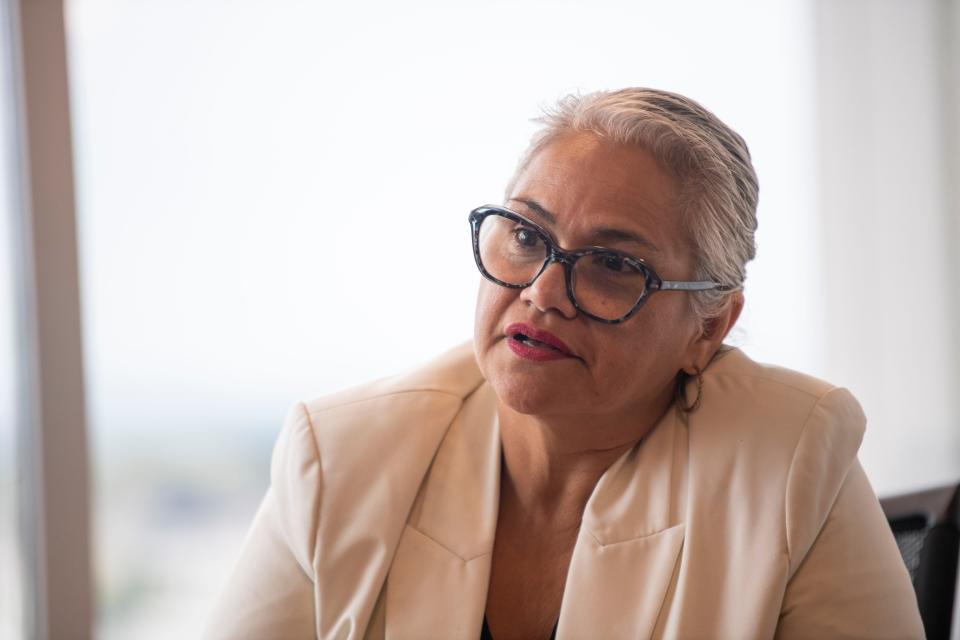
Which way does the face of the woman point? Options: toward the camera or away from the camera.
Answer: toward the camera

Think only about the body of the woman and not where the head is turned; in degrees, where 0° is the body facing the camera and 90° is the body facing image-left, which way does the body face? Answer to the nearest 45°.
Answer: approximately 45°
